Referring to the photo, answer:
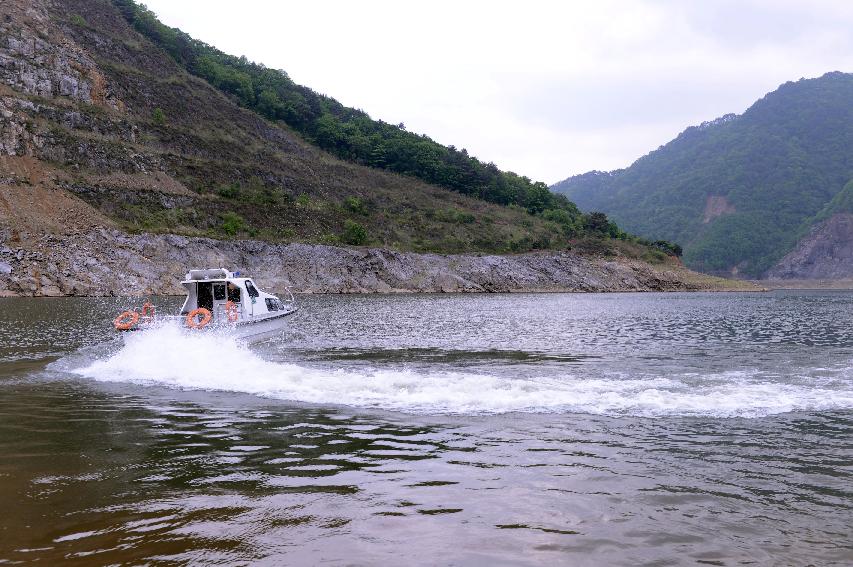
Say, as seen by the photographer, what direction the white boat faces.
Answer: facing away from the viewer and to the right of the viewer
